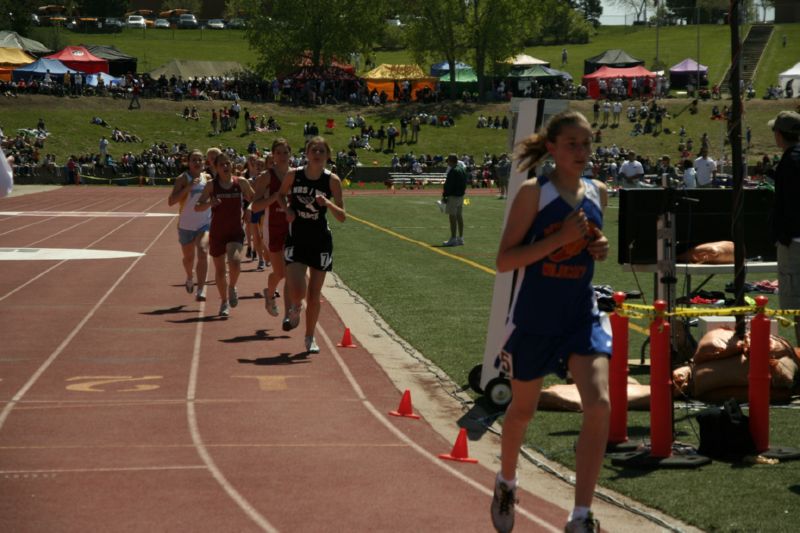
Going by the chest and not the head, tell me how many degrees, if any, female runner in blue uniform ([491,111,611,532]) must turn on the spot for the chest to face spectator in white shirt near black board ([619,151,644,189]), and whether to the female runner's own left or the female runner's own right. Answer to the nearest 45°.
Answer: approximately 135° to the female runner's own left

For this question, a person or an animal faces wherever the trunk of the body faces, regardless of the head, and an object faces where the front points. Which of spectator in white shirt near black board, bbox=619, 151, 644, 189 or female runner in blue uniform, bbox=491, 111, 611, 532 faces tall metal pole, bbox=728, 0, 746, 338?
the spectator in white shirt near black board

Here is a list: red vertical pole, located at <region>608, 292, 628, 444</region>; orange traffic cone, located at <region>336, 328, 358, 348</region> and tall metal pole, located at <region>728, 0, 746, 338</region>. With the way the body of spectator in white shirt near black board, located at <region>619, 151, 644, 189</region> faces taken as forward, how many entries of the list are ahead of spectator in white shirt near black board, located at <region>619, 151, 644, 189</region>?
3

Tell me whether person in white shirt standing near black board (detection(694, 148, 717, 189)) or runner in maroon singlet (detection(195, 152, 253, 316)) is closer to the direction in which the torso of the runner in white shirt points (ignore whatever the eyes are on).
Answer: the runner in maroon singlet

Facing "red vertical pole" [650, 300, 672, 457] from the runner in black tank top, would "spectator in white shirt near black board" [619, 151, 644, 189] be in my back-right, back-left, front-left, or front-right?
back-left

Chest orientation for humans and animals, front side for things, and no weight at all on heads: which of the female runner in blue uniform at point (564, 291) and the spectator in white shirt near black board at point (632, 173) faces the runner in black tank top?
the spectator in white shirt near black board
